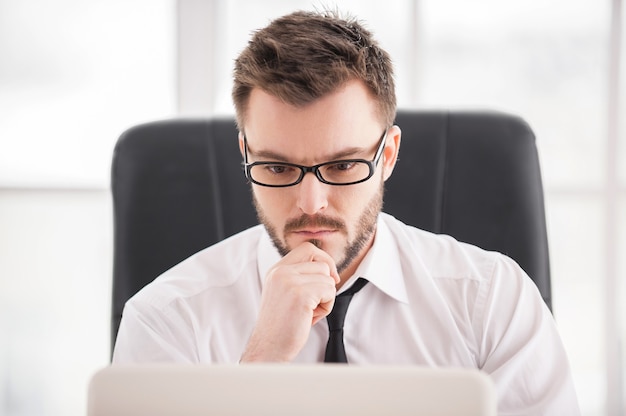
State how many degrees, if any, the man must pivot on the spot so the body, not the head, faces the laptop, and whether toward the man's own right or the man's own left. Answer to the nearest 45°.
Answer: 0° — they already face it

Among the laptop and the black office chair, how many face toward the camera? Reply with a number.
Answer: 1

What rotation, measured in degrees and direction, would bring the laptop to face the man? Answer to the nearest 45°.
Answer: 0° — it already faces them

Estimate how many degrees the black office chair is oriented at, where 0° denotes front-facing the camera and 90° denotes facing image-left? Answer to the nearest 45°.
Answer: approximately 0°

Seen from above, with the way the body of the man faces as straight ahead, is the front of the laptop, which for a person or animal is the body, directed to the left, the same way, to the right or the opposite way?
the opposite way

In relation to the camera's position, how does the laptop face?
facing away from the viewer

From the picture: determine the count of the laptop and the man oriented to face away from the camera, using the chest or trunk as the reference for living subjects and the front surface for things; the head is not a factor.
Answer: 1

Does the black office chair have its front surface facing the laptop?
yes

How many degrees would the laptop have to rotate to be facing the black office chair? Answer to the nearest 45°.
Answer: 0° — it already faces it
